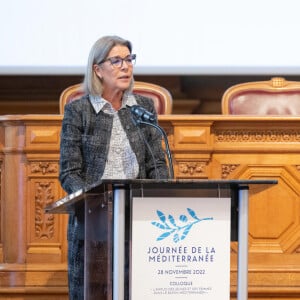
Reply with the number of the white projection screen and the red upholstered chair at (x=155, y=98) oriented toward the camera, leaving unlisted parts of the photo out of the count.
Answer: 2

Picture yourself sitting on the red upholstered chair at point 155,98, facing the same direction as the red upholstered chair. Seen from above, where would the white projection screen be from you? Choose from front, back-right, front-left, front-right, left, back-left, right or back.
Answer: back

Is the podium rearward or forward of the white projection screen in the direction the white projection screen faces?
forward

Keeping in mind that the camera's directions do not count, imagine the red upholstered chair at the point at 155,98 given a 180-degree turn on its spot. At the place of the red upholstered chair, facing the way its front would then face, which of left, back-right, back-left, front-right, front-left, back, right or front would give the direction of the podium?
back

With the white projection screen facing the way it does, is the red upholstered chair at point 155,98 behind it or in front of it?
in front

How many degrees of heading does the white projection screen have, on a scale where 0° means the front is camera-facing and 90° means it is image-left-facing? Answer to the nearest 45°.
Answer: approximately 0°
